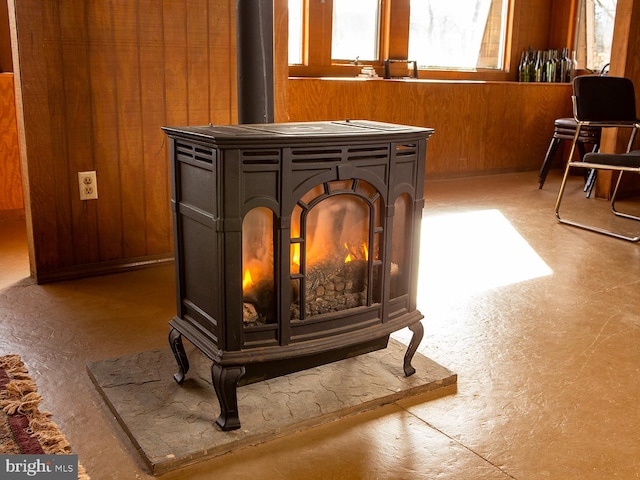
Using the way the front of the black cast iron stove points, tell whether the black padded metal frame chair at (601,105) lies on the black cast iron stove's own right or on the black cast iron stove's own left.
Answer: on the black cast iron stove's own left

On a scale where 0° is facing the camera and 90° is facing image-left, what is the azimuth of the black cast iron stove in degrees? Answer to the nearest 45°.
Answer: approximately 315°

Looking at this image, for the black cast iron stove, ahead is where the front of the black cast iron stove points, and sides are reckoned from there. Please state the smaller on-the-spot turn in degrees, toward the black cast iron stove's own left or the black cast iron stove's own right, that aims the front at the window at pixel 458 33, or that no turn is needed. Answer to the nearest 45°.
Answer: approximately 135° to the black cast iron stove's own left

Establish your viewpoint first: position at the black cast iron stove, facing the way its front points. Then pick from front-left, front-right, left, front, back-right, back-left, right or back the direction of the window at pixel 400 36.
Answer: back-left

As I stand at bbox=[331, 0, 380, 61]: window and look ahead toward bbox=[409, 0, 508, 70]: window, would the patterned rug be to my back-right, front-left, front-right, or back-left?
back-right

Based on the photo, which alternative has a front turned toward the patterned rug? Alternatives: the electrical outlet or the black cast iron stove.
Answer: the electrical outlet

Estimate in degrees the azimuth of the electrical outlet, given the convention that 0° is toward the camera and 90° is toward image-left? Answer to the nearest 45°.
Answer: approximately 0°

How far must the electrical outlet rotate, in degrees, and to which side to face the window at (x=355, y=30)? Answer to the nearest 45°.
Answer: approximately 135° to its left
